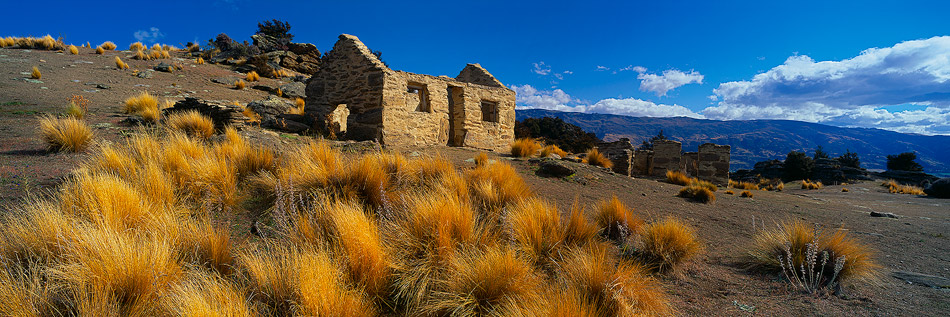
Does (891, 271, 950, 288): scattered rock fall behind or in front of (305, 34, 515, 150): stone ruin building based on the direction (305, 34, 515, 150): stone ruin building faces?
in front

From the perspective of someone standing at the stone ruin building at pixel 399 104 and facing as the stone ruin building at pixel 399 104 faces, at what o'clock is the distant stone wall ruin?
The distant stone wall ruin is roughly at 10 o'clock from the stone ruin building.

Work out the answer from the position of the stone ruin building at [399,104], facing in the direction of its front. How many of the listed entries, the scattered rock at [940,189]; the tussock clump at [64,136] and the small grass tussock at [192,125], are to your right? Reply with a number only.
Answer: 2

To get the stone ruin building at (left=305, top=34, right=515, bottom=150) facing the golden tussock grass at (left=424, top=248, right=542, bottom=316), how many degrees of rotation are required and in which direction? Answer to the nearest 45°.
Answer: approximately 45° to its right

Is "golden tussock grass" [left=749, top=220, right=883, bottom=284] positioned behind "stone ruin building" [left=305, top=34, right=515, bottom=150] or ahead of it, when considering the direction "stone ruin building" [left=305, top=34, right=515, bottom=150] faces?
ahead

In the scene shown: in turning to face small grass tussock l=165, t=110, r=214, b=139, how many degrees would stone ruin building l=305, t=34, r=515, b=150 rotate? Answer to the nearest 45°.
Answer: approximately 90° to its right

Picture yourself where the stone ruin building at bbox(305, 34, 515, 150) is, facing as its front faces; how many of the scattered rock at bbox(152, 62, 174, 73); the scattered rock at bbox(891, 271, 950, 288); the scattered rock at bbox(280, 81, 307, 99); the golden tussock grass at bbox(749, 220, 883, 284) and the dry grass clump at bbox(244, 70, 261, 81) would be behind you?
3

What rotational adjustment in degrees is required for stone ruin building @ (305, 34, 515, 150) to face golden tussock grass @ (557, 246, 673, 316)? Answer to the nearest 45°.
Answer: approximately 45° to its right

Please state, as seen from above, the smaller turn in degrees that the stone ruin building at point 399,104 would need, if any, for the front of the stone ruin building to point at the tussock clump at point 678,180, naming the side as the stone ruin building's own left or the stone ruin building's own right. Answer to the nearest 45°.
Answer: approximately 45° to the stone ruin building's own left

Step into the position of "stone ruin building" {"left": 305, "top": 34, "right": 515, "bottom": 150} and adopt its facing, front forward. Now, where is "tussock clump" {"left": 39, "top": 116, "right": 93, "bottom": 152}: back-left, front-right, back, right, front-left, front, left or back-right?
right

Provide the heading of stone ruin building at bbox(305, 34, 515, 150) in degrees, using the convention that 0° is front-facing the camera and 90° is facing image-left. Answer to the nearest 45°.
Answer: approximately 315°
